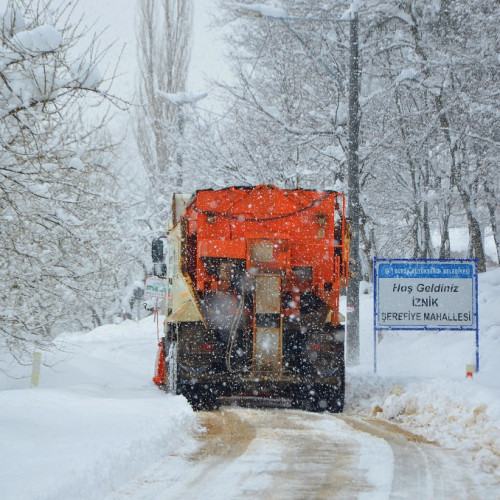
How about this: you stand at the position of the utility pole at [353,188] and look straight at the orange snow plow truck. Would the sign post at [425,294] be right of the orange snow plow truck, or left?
left

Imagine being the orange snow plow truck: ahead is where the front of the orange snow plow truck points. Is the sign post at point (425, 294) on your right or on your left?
on your right

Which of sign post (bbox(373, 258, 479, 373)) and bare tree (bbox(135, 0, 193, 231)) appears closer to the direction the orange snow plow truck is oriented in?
the bare tree

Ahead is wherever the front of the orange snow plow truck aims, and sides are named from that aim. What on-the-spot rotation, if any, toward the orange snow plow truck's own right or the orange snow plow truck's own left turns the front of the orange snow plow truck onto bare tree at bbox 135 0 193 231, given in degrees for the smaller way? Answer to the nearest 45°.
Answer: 0° — it already faces it

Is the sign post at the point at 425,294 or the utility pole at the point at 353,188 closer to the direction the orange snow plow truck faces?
the utility pole

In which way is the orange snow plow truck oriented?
away from the camera
